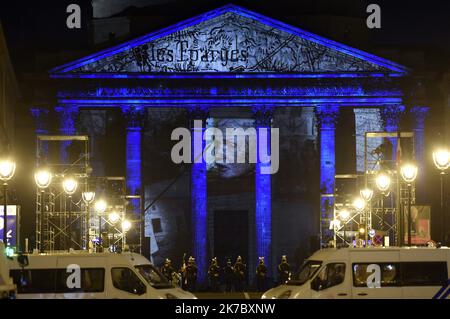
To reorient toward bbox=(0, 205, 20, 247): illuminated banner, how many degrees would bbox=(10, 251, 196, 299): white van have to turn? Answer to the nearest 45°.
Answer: approximately 90° to its left

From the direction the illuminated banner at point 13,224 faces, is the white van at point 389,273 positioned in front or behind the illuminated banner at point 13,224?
in front

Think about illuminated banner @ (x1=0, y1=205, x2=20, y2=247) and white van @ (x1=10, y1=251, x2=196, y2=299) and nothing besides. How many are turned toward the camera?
1

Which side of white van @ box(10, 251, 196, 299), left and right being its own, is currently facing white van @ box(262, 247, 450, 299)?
front

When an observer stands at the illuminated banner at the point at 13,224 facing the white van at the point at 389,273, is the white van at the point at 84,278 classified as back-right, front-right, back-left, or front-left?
front-right

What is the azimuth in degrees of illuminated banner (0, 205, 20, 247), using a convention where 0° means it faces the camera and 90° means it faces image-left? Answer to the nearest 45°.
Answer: approximately 0°

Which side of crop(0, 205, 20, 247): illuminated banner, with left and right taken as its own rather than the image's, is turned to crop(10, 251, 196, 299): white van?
front

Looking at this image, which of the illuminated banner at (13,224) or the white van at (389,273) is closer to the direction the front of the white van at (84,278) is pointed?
the white van

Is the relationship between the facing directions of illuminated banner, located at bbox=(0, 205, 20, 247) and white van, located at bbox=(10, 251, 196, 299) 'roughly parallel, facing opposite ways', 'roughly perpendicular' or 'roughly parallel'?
roughly perpendicular

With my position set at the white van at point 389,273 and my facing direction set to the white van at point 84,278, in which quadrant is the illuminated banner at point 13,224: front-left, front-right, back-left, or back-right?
front-right

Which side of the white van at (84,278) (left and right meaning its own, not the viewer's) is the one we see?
right
